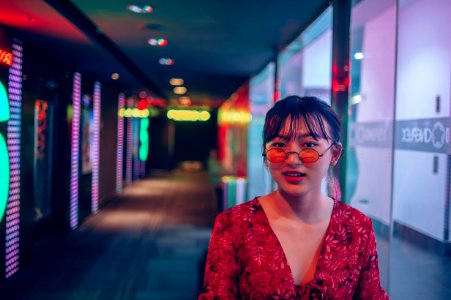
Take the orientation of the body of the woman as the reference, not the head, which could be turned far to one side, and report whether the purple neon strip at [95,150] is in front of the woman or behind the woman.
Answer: behind

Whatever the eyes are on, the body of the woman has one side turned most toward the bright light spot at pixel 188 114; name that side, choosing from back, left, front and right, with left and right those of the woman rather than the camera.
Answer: back

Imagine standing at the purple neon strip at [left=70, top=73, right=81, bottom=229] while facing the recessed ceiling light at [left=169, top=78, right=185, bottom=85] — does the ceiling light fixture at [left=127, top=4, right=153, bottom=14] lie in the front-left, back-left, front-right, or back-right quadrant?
back-right

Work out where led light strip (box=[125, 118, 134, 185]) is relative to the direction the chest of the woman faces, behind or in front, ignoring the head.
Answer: behind

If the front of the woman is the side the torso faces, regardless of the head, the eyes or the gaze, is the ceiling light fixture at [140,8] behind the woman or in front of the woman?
behind

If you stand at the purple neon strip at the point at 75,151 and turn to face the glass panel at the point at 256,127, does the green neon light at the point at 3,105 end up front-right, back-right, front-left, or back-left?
back-right

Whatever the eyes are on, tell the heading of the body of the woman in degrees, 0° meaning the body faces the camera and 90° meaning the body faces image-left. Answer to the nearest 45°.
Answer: approximately 0°

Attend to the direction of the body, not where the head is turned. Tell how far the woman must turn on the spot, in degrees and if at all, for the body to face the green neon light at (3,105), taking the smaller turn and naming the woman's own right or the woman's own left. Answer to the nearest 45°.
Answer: approximately 135° to the woman's own right

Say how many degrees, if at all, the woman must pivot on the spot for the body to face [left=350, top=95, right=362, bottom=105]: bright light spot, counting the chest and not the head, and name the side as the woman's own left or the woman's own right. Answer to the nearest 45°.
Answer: approximately 180°

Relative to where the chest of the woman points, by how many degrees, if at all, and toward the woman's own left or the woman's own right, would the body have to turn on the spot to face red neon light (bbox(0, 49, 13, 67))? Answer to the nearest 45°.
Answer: approximately 135° to the woman's own right
